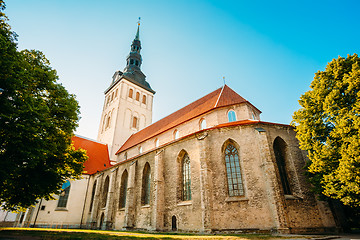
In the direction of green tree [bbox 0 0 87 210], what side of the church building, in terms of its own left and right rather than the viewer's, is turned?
left

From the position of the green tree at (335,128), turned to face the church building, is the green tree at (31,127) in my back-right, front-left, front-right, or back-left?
front-left

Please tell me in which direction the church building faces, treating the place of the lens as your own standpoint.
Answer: facing away from the viewer and to the left of the viewer
